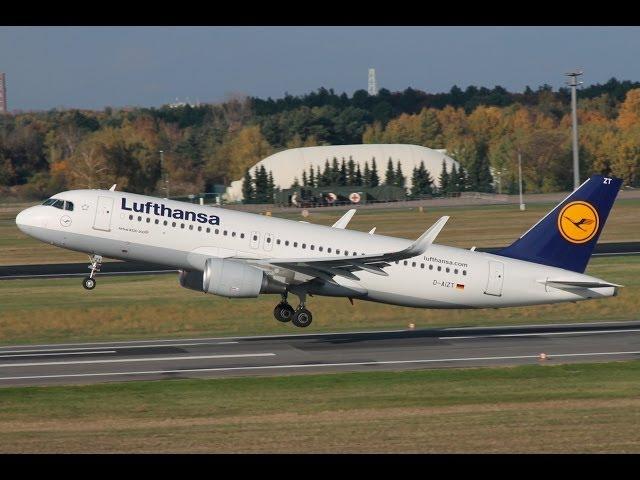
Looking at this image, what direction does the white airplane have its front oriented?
to the viewer's left
